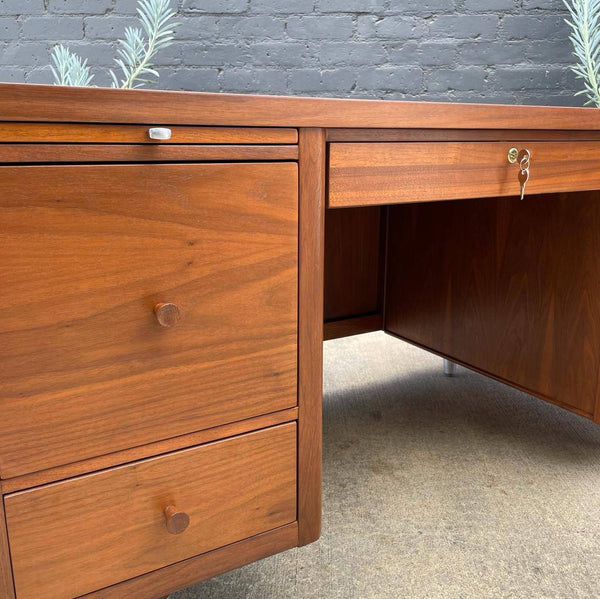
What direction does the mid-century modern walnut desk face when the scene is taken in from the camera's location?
facing the viewer and to the right of the viewer
